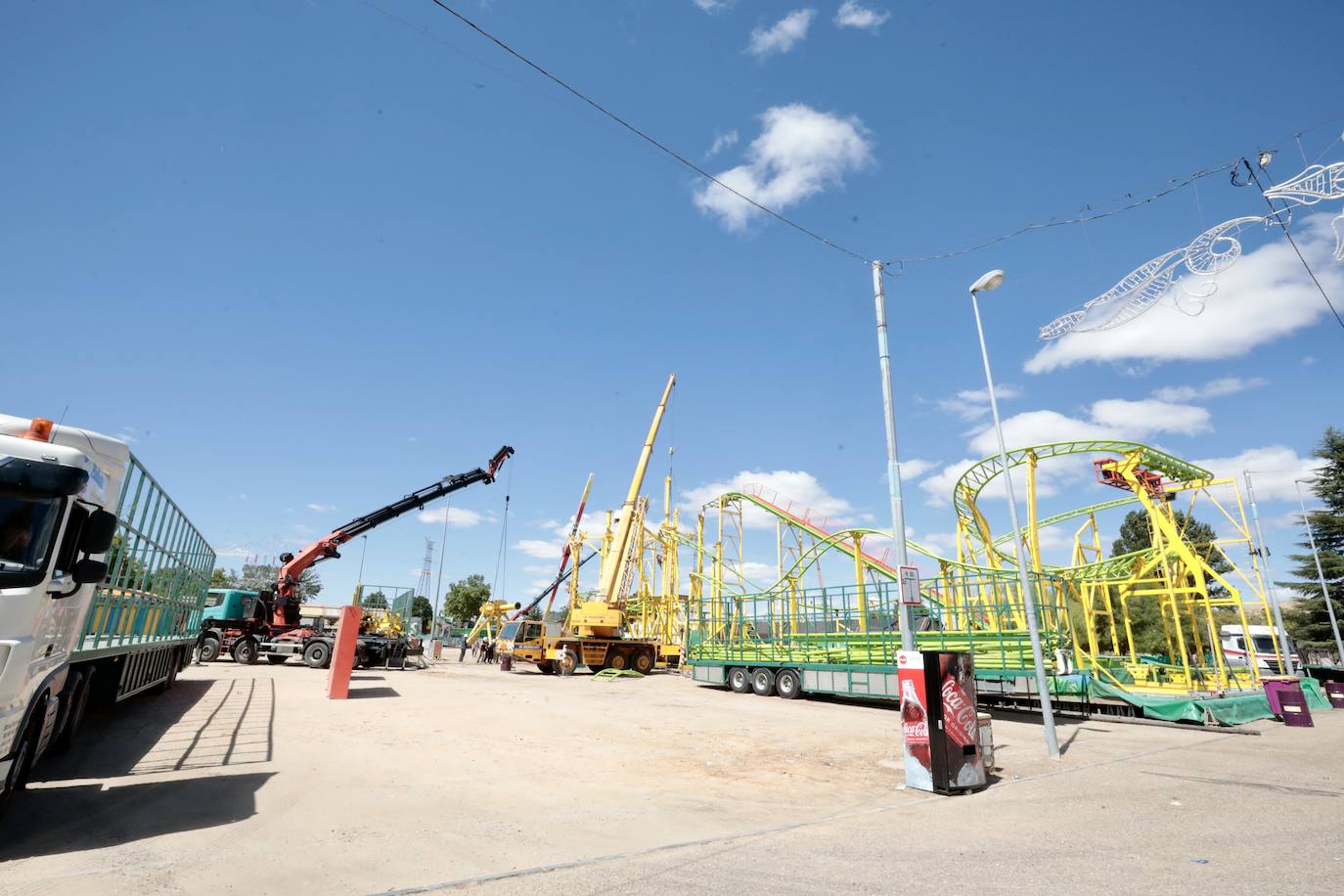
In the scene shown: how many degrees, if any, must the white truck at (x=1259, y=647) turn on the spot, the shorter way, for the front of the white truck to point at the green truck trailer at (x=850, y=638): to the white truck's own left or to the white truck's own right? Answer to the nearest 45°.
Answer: approximately 45° to the white truck's own right

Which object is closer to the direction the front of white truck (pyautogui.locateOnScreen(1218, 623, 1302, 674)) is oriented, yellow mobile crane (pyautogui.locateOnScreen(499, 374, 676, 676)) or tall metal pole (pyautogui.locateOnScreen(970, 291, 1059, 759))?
the tall metal pole

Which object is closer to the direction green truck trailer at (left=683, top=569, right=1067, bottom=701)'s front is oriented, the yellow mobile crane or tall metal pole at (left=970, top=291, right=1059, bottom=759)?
the tall metal pole

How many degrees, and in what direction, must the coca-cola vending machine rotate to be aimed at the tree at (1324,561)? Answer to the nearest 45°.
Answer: approximately 90° to its left

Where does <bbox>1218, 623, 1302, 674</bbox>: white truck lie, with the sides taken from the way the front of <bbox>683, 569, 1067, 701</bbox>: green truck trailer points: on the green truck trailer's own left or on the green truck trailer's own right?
on the green truck trailer's own left

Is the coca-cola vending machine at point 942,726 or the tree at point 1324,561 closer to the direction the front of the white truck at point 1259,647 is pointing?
the coca-cola vending machine

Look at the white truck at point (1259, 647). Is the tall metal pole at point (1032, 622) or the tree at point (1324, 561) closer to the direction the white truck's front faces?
the tall metal pole

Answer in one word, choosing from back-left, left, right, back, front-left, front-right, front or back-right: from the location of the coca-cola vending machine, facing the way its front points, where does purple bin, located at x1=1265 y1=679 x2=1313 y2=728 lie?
left

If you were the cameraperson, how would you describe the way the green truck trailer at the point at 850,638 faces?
facing the viewer and to the right of the viewer
